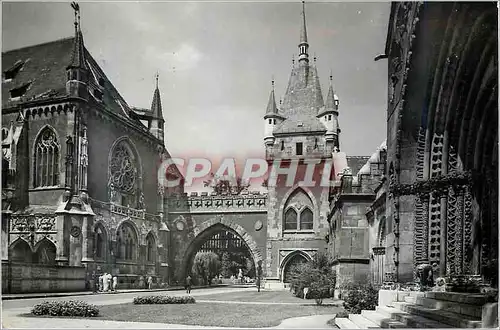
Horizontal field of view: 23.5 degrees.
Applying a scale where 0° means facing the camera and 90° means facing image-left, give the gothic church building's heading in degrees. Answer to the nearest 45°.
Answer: approximately 315°

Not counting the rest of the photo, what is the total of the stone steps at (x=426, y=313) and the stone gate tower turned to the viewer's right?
0

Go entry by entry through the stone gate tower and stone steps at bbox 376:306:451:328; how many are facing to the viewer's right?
0

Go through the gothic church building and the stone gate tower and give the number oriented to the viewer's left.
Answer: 0

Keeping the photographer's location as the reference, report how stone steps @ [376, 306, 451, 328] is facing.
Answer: facing the viewer and to the left of the viewer

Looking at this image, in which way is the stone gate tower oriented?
toward the camera

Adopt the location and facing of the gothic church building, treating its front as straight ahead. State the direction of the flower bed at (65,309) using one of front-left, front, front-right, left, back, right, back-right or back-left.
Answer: front-right
